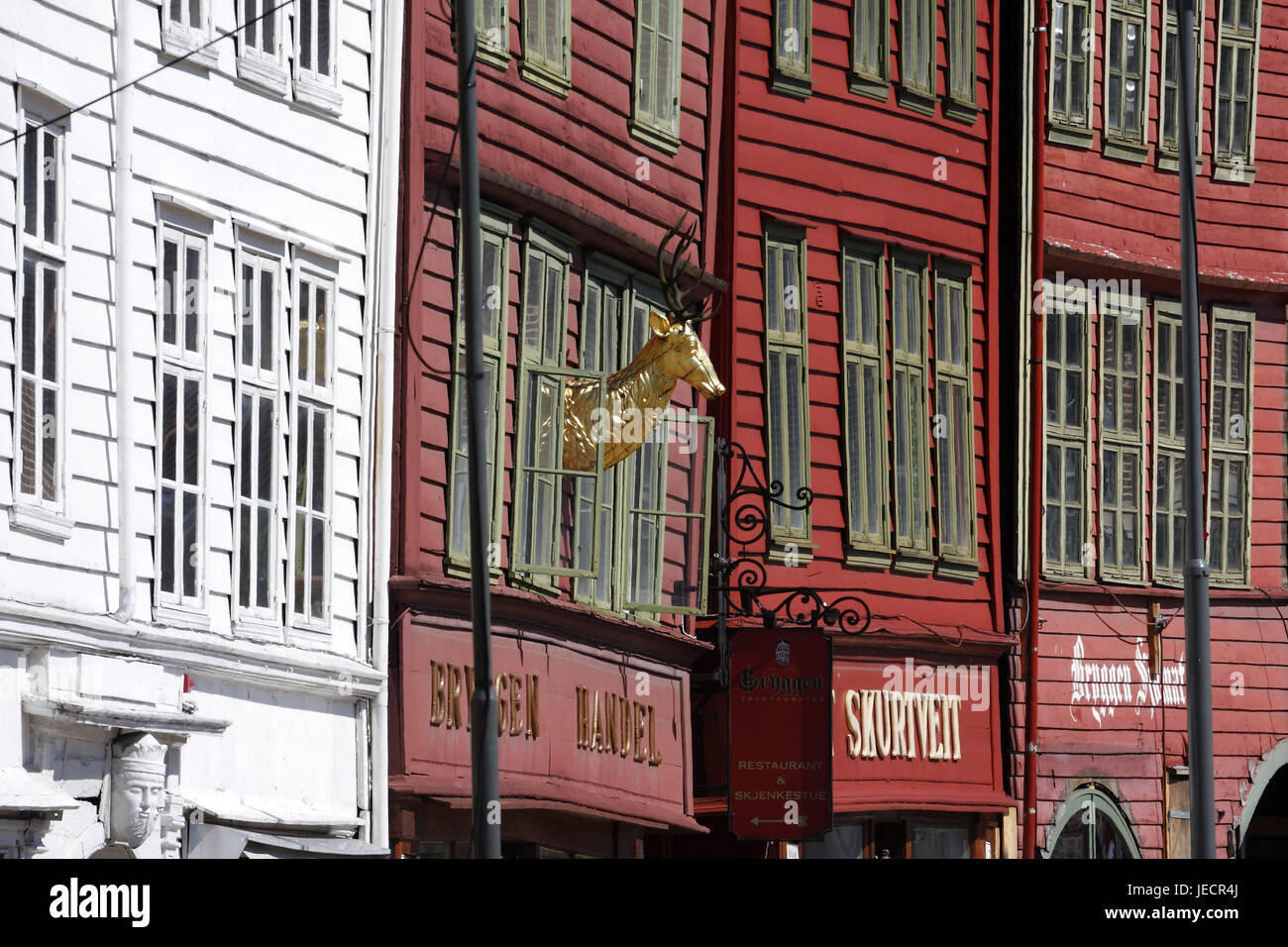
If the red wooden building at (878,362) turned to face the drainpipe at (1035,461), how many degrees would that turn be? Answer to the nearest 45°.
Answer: approximately 90° to its left

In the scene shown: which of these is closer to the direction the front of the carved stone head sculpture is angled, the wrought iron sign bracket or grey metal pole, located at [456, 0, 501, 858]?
the grey metal pole

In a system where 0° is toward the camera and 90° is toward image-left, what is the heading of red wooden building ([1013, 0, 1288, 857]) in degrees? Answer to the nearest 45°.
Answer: approximately 315°

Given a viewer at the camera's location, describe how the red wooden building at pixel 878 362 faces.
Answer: facing the viewer and to the right of the viewer

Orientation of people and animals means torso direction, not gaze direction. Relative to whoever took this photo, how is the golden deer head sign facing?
facing to the right of the viewer

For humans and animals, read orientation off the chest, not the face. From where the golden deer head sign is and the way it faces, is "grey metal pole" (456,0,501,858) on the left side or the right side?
on its right

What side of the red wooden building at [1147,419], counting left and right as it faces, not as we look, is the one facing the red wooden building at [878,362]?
right

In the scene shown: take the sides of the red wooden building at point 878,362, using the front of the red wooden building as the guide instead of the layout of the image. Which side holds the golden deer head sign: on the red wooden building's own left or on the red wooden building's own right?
on the red wooden building's own right

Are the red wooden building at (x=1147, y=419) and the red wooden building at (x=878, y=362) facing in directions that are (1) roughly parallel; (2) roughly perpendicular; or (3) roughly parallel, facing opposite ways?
roughly parallel

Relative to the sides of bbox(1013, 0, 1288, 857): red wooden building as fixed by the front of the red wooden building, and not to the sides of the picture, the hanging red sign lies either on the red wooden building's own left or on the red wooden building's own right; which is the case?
on the red wooden building's own right

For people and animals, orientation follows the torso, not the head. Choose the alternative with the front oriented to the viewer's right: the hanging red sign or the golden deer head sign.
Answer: the golden deer head sign

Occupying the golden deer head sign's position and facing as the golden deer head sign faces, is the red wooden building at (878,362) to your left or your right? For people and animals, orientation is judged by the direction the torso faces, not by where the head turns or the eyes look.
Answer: on your left

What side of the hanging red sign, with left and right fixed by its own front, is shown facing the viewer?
front

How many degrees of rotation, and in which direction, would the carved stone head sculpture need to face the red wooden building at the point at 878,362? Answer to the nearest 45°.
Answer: approximately 90° to its left

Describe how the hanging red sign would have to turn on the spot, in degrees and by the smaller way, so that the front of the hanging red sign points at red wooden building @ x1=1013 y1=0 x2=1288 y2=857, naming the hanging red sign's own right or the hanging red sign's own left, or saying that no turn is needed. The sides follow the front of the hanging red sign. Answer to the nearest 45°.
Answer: approximately 135° to the hanging red sign's own left

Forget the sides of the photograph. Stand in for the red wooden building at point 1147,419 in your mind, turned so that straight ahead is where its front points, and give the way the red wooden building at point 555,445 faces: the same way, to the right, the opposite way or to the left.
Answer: the same way

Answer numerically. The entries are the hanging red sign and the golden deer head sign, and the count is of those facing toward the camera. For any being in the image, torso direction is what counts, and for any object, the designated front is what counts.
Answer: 1
